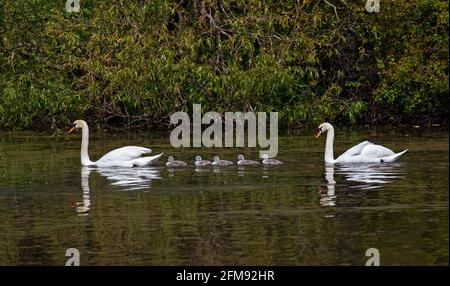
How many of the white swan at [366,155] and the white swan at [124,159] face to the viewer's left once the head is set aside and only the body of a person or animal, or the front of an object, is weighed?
2

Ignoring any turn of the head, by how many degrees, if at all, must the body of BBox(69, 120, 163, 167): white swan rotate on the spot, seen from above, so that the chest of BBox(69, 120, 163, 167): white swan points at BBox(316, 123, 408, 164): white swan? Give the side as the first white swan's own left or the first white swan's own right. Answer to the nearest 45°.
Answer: approximately 180°

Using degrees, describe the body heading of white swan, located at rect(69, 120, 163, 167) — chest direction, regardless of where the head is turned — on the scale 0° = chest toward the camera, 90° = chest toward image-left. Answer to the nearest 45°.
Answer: approximately 90°

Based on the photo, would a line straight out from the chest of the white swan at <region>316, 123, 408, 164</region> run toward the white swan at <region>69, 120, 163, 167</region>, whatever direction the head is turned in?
yes

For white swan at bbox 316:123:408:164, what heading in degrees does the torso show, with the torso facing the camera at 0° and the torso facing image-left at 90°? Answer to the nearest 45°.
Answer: approximately 90°
